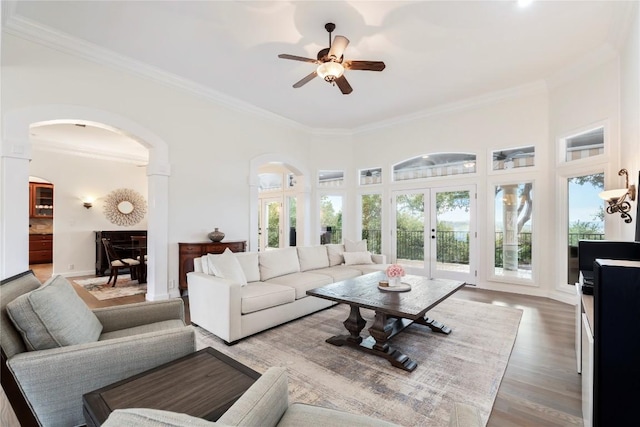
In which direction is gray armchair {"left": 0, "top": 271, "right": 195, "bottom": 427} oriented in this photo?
to the viewer's right

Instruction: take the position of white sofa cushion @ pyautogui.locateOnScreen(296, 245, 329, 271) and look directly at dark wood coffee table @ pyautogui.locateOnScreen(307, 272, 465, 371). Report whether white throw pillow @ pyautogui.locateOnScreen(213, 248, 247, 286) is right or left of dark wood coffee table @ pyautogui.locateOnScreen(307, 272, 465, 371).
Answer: right

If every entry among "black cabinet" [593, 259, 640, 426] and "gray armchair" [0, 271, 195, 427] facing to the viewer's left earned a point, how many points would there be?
1

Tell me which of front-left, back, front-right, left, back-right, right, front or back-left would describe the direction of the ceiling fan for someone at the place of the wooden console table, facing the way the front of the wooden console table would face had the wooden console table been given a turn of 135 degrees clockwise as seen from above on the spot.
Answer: back-left

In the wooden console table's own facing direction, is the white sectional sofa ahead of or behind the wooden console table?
ahead

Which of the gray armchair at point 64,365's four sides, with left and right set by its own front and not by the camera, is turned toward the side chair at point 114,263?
left

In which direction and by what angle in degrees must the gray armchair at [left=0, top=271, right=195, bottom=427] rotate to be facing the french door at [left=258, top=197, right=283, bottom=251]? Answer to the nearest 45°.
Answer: approximately 45° to its left

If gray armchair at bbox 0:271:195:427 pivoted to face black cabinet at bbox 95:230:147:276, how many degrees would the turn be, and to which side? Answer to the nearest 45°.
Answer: approximately 90° to its left

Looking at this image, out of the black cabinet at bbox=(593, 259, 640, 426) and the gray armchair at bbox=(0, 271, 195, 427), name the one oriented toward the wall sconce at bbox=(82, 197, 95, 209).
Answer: the black cabinet

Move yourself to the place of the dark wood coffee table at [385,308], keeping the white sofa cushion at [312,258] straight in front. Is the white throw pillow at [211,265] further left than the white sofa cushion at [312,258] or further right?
left

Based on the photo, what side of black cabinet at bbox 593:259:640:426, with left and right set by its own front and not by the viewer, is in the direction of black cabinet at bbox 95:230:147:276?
front

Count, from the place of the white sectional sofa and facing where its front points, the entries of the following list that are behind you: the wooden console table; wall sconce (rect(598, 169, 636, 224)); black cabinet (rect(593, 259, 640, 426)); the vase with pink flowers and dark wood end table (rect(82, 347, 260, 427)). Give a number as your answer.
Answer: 1

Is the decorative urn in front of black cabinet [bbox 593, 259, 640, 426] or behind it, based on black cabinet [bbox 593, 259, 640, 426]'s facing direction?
in front

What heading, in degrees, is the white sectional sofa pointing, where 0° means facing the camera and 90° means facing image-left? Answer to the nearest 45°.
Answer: approximately 315°

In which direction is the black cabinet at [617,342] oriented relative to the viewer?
to the viewer's left
